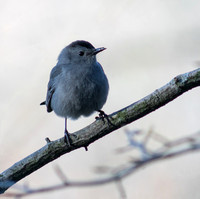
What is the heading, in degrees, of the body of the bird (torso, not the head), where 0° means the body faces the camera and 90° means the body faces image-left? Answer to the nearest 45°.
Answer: approximately 315°
